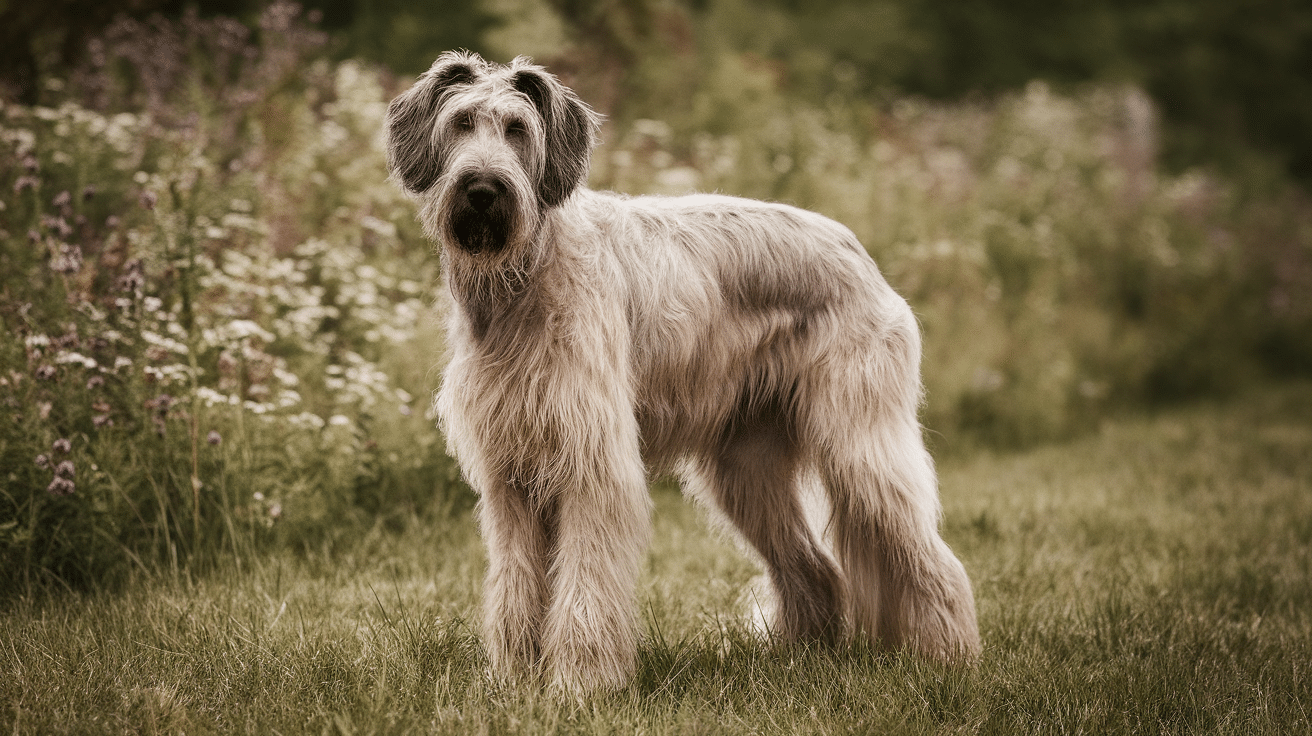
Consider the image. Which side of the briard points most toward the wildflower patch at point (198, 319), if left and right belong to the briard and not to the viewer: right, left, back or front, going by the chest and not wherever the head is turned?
right

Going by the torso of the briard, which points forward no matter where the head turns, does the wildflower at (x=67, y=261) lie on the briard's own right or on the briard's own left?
on the briard's own right

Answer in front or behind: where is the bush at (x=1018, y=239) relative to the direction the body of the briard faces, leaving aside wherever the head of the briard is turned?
behind

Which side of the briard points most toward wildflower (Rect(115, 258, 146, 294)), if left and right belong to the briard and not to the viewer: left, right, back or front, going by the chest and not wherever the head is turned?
right

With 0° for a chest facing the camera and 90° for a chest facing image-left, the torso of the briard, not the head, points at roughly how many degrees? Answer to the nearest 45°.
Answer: approximately 45°

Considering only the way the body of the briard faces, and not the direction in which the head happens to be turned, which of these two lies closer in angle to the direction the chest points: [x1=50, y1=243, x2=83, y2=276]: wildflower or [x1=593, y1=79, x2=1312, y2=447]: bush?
the wildflower

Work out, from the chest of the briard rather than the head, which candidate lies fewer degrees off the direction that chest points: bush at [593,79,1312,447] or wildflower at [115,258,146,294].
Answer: the wildflower
